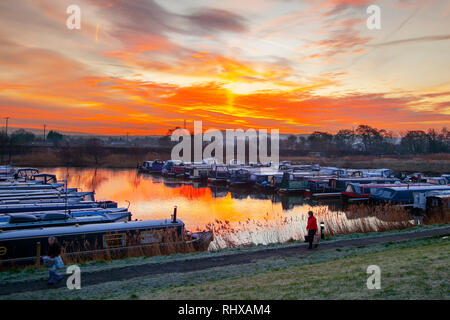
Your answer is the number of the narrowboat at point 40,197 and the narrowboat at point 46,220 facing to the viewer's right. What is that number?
2

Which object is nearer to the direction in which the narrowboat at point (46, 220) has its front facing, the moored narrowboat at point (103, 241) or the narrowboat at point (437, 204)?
the narrowboat

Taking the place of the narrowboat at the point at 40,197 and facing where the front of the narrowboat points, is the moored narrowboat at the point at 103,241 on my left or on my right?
on my right

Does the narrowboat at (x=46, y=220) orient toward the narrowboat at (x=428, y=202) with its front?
yes

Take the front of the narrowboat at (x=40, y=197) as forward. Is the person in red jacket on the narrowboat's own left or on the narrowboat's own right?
on the narrowboat's own right

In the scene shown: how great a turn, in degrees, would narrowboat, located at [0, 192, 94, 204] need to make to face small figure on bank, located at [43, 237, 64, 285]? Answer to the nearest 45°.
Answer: approximately 90° to its right

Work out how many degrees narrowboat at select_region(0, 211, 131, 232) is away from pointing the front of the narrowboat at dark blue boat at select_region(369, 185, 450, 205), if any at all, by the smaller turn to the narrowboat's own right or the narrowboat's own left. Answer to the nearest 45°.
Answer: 0° — it already faces it

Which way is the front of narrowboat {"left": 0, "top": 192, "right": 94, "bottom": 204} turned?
to the viewer's right

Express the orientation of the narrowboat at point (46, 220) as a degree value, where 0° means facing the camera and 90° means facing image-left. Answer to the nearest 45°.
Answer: approximately 270°

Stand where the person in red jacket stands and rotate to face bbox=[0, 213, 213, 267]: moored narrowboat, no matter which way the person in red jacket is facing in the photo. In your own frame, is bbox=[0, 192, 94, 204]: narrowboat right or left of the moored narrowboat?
right
